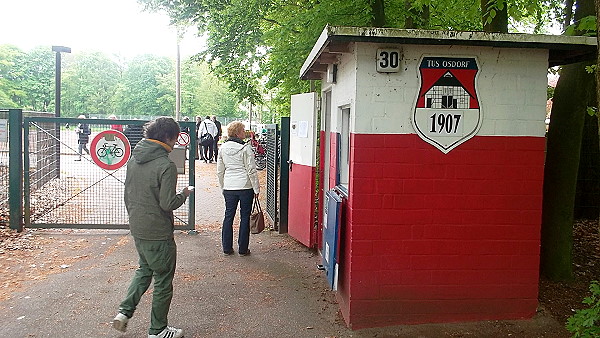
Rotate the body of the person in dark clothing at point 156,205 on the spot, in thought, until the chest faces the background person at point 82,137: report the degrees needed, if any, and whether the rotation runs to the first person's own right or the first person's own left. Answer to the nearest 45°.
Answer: approximately 45° to the first person's own left

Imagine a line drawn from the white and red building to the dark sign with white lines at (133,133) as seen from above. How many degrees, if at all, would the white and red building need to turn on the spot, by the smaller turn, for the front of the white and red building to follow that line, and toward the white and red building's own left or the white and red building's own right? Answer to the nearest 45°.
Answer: approximately 45° to the white and red building's own right

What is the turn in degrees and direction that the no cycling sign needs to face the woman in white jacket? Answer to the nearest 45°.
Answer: approximately 45° to its left

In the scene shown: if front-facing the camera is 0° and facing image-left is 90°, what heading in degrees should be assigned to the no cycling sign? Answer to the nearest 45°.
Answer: approximately 0°

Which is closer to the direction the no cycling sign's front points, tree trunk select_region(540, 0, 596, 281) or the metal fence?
the tree trunk

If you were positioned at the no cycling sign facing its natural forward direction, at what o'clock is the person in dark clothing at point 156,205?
The person in dark clothing is roughly at 12 o'clock from the no cycling sign.

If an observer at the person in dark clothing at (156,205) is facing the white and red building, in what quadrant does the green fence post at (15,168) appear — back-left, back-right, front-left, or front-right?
back-left

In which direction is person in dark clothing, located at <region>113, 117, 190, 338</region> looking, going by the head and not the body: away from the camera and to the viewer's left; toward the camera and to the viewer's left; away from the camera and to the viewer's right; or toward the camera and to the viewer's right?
away from the camera and to the viewer's right

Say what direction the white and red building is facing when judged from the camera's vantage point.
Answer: facing to the left of the viewer

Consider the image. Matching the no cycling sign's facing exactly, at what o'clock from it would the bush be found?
The bush is roughly at 11 o'clock from the no cycling sign.
